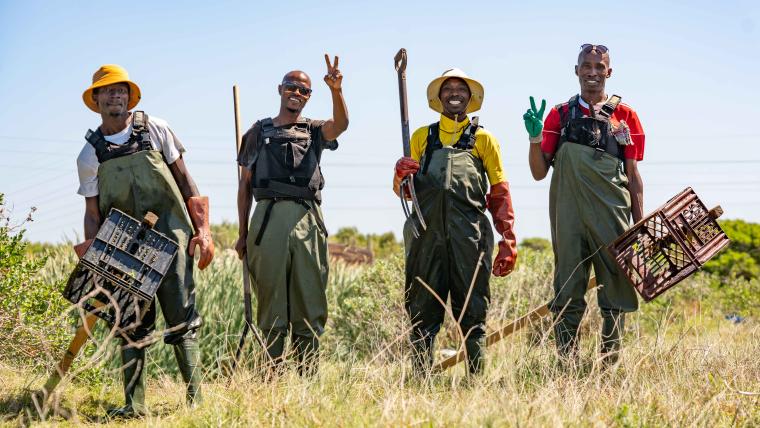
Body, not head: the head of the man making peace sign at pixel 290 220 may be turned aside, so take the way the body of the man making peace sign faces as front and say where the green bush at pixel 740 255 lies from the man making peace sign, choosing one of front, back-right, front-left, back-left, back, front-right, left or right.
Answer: back-left

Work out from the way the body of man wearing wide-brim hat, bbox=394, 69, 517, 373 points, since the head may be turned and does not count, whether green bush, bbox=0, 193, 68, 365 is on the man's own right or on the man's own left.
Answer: on the man's own right

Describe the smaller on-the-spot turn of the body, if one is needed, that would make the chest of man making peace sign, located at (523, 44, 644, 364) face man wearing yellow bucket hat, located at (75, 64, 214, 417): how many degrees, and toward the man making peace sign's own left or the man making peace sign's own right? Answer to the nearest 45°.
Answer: approximately 90° to the man making peace sign's own right

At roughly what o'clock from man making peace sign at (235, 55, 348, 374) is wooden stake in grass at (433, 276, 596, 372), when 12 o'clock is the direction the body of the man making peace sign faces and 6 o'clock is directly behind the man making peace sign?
The wooden stake in grass is roughly at 9 o'clock from the man making peace sign.

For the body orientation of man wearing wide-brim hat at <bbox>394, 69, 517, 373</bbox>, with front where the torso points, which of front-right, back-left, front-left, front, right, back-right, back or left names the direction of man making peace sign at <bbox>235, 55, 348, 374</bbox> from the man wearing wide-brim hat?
right

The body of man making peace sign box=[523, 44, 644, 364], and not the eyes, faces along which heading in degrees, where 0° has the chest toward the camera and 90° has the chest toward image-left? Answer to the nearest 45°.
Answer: approximately 0°

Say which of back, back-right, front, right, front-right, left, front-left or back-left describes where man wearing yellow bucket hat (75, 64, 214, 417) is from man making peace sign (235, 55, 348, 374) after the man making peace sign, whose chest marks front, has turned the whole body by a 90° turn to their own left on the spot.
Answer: back

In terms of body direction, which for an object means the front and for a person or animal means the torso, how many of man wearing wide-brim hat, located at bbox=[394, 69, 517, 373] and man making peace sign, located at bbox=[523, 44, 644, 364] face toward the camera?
2
